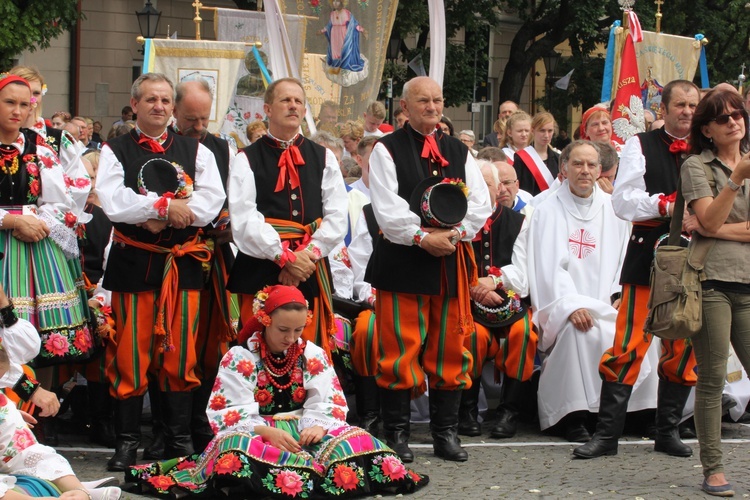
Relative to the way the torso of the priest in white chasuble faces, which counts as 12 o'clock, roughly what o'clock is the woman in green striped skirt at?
The woman in green striped skirt is roughly at 2 o'clock from the priest in white chasuble.

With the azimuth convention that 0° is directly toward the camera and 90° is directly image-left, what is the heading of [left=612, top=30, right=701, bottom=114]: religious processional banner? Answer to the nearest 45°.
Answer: approximately 0°

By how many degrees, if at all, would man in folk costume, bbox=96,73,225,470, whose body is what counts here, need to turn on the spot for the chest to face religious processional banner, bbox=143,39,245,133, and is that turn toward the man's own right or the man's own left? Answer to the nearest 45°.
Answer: approximately 180°

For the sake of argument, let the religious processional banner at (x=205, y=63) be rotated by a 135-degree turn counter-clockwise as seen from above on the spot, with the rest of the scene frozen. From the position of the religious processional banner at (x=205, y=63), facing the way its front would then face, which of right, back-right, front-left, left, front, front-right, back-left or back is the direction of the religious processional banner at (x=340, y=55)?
front

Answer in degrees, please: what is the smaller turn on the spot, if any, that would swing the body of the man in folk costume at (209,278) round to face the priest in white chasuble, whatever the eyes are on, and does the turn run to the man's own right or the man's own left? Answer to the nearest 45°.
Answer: approximately 45° to the man's own left

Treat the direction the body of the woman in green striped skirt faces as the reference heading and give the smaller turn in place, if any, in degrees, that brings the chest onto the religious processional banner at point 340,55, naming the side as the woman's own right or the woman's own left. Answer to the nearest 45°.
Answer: approximately 180°

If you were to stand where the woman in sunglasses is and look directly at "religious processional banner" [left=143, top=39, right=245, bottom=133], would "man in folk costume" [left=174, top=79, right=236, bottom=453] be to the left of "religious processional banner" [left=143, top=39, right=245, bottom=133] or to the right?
left

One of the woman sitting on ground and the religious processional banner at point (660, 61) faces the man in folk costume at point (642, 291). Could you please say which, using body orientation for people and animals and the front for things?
the religious processional banner

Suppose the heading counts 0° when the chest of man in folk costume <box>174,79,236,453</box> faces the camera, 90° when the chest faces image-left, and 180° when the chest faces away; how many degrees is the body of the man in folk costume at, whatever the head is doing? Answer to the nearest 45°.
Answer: approximately 315°
